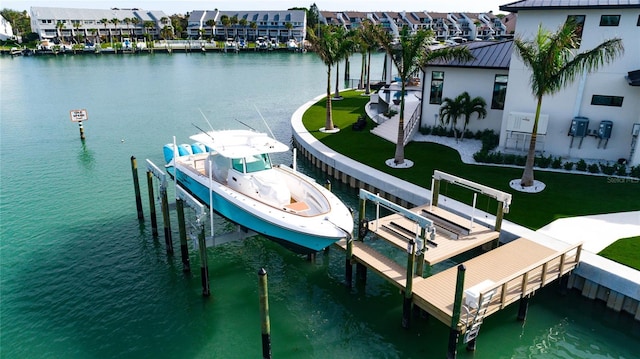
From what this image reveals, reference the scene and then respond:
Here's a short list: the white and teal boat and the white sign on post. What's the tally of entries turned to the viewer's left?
0

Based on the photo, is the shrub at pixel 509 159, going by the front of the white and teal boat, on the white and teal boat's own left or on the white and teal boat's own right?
on the white and teal boat's own left

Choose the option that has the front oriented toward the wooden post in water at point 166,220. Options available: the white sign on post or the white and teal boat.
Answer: the white sign on post

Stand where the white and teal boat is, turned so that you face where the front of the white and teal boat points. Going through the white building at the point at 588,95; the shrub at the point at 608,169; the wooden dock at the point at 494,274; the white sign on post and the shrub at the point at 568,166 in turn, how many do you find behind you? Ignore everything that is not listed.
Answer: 1

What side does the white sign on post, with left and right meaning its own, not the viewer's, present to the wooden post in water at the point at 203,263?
front

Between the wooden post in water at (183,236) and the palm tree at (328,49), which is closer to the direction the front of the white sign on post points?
the wooden post in water

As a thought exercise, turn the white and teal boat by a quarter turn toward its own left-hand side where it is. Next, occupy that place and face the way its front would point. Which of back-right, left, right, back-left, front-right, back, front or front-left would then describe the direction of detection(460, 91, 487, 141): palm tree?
front

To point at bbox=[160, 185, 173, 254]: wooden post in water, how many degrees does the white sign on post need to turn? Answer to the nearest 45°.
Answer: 0° — it already faces it

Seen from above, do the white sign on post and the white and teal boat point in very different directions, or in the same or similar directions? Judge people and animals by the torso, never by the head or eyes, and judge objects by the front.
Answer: same or similar directions

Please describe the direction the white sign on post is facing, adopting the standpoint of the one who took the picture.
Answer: facing the viewer

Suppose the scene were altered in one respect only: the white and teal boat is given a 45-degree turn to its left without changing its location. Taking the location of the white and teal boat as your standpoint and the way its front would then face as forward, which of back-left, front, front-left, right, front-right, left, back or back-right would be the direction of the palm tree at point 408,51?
front-left

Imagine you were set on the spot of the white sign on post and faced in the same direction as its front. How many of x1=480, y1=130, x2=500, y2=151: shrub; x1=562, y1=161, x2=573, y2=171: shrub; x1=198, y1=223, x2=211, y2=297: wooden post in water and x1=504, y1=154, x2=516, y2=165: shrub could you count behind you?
0

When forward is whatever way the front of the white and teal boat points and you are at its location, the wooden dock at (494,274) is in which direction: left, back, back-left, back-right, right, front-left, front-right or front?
front

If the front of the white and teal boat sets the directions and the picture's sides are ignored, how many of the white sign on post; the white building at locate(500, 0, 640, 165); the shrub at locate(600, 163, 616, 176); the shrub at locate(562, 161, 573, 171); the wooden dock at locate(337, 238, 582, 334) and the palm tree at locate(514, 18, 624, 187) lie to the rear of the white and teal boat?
1

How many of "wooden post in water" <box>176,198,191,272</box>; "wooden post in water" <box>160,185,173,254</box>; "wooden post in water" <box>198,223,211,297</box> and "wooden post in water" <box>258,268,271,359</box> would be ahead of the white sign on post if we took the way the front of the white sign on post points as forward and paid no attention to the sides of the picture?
4

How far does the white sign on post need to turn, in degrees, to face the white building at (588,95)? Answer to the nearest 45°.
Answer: approximately 45° to its left

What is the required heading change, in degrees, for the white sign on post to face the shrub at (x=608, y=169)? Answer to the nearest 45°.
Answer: approximately 45° to its left

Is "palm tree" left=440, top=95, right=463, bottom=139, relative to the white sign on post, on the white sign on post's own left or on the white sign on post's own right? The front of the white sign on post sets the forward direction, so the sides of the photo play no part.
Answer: on the white sign on post's own left

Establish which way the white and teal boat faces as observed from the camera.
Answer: facing the viewer and to the right of the viewer
